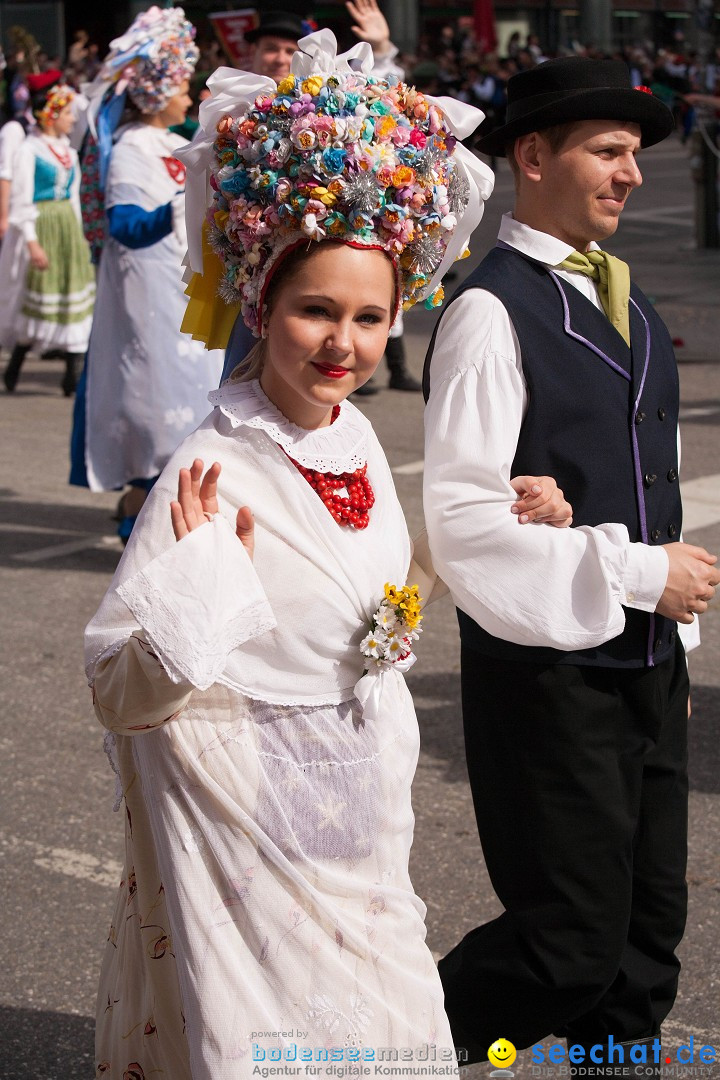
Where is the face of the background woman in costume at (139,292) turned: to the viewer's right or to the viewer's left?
to the viewer's right

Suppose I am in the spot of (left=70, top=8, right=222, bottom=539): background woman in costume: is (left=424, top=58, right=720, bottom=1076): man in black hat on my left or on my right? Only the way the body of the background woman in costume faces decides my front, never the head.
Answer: on my right

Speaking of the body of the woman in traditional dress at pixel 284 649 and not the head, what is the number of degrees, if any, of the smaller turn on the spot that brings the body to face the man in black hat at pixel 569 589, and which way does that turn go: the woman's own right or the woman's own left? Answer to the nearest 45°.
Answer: approximately 90° to the woman's own left

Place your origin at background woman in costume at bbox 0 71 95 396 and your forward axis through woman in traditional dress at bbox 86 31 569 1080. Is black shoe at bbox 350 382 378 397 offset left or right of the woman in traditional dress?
left

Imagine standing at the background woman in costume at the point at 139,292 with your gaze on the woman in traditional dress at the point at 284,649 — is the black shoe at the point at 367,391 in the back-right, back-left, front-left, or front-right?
back-left

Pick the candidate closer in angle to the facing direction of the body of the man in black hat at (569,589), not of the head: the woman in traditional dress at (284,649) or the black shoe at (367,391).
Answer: the woman in traditional dress

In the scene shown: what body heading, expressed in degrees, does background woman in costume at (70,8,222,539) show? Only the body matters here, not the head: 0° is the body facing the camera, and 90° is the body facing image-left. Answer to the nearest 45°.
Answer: approximately 270°

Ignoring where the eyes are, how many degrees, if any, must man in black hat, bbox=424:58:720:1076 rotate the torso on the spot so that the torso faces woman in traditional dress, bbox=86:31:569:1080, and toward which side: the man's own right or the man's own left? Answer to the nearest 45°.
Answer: approximately 90° to the man's own right

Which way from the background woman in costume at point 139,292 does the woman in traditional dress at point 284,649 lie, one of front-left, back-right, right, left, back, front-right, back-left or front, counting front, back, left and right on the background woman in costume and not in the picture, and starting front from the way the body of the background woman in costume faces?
right

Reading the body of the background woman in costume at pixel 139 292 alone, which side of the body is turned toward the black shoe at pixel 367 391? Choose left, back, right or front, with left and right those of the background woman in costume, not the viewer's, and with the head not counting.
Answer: left

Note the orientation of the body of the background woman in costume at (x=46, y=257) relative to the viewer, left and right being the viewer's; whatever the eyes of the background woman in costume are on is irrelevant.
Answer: facing the viewer and to the right of the viewer

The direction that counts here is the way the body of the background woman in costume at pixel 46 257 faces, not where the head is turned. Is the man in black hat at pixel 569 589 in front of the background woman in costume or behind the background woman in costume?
in front
